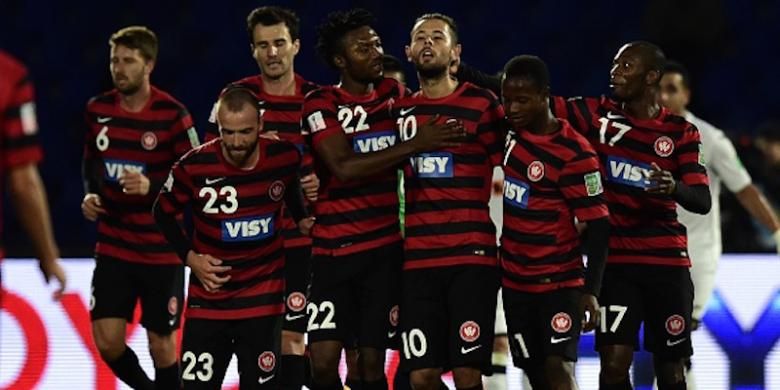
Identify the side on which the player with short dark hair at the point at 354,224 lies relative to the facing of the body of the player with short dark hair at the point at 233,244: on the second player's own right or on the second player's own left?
on the second player's own left

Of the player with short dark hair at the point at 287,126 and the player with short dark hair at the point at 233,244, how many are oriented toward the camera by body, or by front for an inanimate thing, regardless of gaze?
2

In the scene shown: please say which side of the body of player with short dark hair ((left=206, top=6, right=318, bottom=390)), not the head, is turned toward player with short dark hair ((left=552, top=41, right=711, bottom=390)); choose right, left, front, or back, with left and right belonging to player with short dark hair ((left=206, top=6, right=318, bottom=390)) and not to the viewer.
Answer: left

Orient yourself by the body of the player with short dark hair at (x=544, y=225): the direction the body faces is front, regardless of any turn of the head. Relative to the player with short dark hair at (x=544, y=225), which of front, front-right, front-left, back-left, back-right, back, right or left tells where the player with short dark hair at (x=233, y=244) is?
front-right

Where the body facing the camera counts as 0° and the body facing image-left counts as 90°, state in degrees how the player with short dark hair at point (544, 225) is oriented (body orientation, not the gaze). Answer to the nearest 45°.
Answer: approximately 45°

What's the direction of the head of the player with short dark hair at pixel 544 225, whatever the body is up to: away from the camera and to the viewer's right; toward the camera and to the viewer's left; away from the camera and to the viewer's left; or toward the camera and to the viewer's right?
toward the camera and to the viewer's left

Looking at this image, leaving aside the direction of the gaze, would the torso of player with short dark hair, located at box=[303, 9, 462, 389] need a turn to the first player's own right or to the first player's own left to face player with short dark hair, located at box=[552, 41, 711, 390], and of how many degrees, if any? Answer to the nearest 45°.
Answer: approximately 45° to the first player's own left
